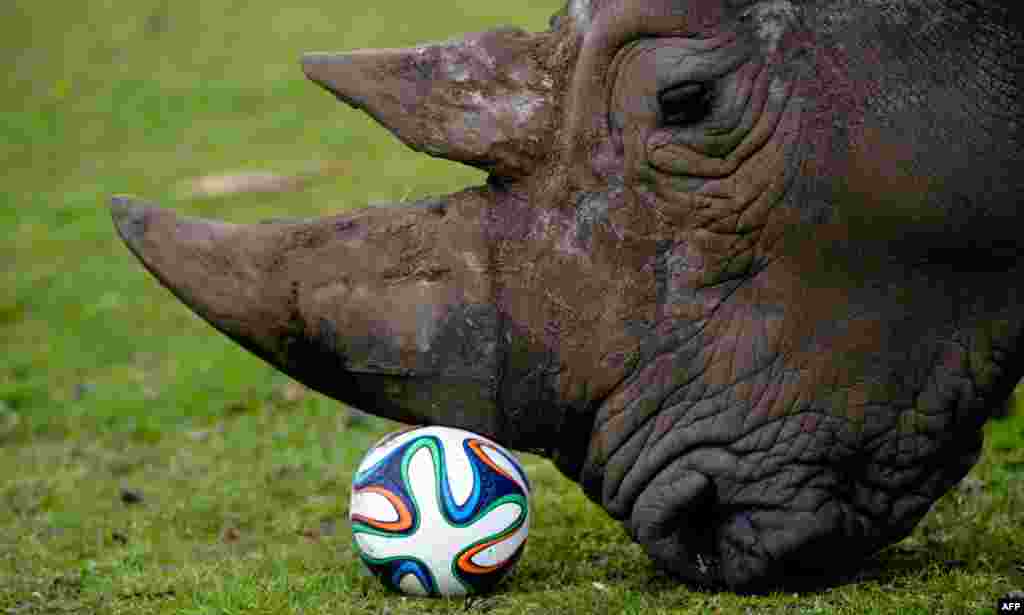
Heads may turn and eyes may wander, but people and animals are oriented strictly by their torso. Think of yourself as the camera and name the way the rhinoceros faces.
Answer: facing to the left of the viewer
